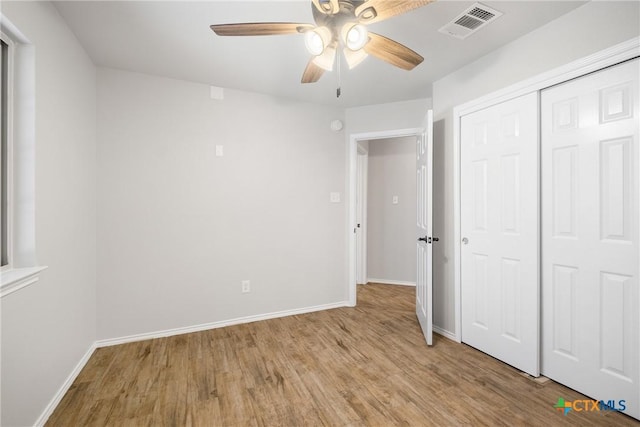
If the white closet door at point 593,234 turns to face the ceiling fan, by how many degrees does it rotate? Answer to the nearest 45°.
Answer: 0° — it already faces it

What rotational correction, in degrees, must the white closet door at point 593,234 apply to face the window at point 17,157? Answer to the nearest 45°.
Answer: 0° — it already faces it

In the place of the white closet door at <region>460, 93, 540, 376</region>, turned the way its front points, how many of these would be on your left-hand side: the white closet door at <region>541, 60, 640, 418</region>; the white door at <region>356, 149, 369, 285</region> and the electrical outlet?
1

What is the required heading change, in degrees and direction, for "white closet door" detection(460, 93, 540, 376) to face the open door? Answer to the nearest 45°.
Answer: approximately 45° to its right

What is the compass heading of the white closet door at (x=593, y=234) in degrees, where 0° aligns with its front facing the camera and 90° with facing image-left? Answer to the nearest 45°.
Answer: approximately 45°

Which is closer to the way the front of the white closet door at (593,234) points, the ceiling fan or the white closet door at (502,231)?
the ceiling fan

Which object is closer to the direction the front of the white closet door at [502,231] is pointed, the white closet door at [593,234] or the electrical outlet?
the electrical outlet

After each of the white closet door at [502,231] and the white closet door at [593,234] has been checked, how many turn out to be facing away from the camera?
0

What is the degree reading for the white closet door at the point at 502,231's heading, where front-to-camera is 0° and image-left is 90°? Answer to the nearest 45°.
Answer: approximately 45°

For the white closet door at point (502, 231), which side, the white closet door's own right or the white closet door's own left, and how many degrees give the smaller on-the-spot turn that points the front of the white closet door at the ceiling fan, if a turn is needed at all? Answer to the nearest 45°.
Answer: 0° — it already faces it

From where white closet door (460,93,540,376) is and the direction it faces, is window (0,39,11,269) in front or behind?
in front

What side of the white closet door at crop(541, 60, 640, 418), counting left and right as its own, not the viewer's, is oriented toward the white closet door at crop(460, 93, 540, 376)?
right

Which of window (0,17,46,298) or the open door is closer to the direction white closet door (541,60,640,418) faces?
the window

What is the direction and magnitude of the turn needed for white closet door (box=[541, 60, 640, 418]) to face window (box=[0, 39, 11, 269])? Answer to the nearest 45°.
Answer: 0° — it already faces it
